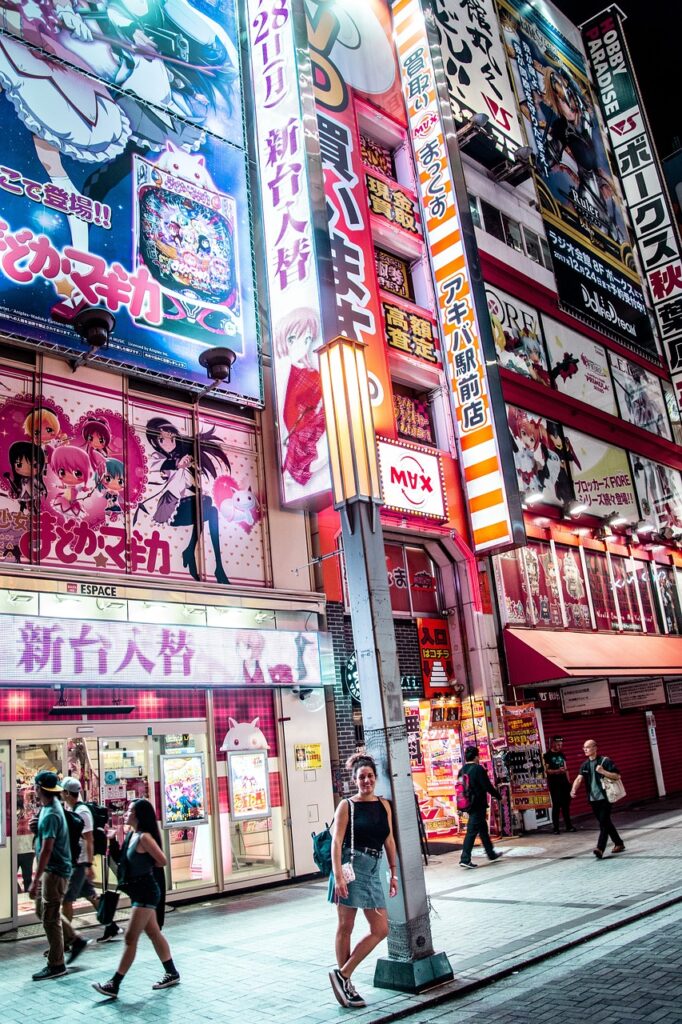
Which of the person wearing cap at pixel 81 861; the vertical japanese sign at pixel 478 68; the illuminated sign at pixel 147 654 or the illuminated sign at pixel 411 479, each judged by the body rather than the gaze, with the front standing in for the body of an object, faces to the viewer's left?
the person wearing cap

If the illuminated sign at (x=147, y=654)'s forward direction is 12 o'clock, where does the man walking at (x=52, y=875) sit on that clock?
The man walking is roughly at 2 o'clock from the illuminated sign.

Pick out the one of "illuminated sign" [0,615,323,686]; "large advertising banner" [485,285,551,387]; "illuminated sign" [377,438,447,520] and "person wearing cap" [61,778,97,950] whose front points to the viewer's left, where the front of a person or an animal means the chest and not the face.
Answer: the person wearing cap

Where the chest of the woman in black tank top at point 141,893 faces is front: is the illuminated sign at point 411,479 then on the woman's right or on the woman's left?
on the woman's right

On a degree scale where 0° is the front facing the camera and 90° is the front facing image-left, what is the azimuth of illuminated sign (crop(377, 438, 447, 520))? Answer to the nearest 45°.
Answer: approximately 315°

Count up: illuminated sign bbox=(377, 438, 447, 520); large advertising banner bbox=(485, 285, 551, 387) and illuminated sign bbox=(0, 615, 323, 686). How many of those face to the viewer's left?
0

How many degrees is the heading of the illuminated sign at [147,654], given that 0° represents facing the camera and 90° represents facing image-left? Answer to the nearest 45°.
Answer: approximately 315°

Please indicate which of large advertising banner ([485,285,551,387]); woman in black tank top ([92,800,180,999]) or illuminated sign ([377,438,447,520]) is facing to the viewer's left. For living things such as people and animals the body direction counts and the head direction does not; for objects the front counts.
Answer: the woman in black tank top
